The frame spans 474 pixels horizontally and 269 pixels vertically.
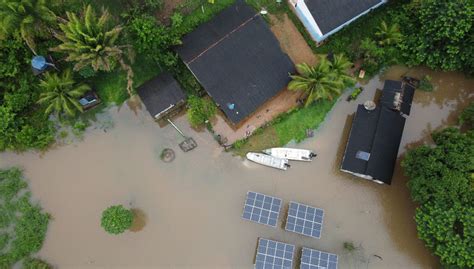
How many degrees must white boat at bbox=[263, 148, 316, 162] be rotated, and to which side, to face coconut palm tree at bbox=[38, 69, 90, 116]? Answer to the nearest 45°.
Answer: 0° — it already faces it

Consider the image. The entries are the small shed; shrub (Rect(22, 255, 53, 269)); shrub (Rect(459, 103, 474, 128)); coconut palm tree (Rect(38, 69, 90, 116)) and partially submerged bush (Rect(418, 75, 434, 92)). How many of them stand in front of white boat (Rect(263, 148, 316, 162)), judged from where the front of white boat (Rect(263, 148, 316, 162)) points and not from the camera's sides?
3

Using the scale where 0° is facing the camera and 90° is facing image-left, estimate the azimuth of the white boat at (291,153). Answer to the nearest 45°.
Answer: approximately 90°

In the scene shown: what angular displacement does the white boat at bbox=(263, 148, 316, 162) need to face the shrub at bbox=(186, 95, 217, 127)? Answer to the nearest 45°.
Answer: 0° — it already faces it

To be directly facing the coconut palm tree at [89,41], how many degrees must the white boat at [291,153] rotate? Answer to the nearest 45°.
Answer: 0° — it already faces it
